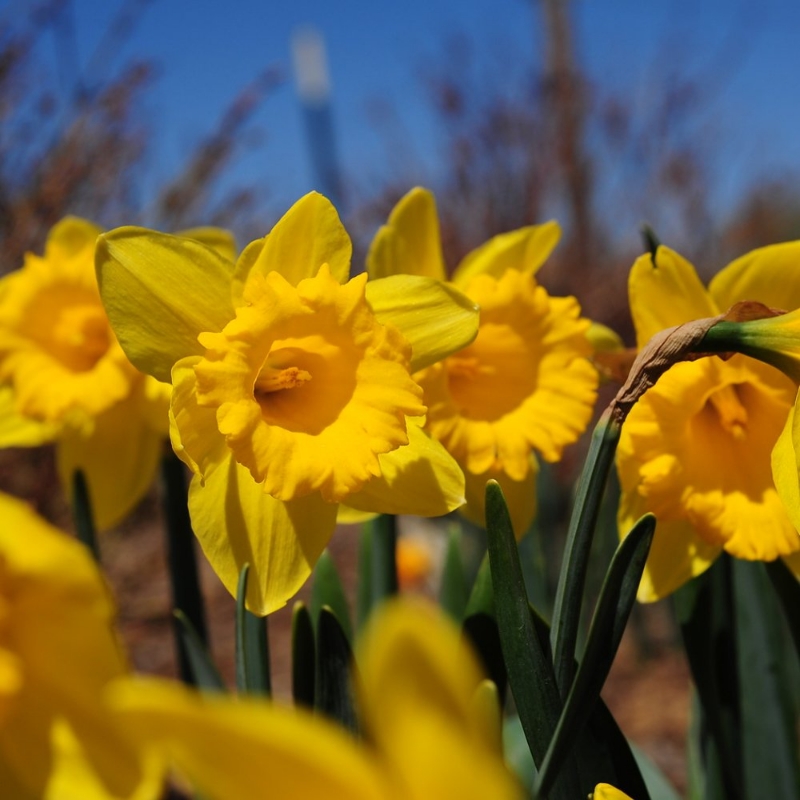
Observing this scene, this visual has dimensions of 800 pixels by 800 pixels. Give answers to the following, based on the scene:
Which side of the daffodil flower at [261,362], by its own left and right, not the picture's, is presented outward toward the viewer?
front

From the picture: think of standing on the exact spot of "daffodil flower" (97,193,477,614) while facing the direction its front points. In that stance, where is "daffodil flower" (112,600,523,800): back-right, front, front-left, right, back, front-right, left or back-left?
front

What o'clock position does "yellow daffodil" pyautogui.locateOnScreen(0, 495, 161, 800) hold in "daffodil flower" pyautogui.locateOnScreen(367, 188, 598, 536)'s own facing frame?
The yellow daffodil is roughly at 2 o'clock from the daffodil flower.

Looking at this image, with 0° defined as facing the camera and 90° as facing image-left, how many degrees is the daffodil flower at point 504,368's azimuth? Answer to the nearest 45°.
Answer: approximately 315°

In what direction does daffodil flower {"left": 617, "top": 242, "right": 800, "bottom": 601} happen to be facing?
toward the camera

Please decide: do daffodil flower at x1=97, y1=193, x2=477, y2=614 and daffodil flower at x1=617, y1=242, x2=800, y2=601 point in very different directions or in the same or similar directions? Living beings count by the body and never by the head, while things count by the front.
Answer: same or similar directions
